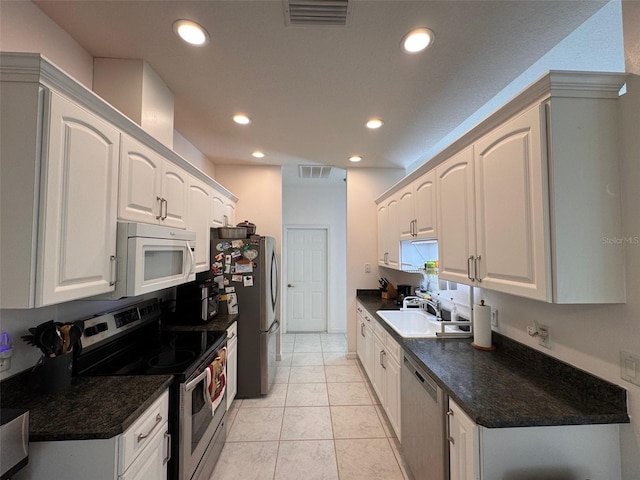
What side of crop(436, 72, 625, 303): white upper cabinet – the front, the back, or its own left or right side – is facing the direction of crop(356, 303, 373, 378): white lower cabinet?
right

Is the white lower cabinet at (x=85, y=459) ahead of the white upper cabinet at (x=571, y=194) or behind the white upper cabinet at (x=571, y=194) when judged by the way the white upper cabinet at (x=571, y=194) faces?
ahead

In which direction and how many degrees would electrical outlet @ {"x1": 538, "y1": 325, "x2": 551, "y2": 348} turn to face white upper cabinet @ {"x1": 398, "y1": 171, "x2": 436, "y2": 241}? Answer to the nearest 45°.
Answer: approximately 90° to its right

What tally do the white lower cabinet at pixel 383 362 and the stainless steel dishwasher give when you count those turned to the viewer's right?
0

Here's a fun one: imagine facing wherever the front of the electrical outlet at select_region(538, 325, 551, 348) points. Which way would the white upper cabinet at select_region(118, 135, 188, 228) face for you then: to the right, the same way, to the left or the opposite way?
the opposite way

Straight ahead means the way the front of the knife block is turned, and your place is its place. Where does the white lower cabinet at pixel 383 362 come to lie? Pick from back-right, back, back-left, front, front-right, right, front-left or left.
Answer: front-left

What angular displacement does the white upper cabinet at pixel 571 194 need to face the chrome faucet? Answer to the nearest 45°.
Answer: approximately 90° to its right

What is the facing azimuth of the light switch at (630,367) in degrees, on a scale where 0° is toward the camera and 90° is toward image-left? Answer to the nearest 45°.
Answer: approximately 45°

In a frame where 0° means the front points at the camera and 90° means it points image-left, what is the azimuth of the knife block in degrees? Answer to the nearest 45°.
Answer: approximately 45°

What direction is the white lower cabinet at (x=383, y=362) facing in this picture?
to the viewer's left

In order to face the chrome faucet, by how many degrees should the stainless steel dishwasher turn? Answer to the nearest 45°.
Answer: approximately 135° to its right

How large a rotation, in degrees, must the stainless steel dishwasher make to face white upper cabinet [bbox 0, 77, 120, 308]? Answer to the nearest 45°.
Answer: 0° — it already faces it

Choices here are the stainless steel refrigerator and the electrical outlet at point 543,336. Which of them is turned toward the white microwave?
the electrical outlet

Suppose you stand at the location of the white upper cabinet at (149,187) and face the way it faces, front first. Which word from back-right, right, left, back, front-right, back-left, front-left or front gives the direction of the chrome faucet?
front-left

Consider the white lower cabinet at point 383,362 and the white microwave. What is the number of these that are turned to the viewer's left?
1

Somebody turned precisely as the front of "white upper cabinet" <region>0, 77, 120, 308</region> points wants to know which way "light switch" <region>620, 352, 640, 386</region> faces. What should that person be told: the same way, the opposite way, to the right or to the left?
the opposite way

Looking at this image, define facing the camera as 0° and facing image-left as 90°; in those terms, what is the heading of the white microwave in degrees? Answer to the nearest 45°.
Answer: approximately 315°

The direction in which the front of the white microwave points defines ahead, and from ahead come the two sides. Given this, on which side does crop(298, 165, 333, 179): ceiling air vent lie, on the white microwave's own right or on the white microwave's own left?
on the white microwave's own left
